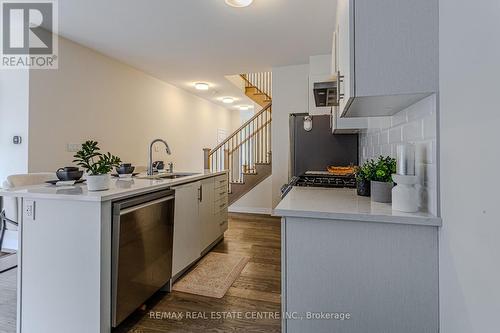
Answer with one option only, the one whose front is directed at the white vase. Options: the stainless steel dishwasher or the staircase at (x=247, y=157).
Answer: the stainless steel dishwasher

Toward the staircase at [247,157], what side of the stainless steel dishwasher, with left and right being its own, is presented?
left

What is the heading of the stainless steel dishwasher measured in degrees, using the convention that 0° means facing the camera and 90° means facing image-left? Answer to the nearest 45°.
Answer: approximately 315°

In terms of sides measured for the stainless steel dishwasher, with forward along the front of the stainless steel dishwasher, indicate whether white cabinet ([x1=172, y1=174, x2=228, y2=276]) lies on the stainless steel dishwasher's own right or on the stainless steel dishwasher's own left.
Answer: on the stainless steel dishwasher's own left

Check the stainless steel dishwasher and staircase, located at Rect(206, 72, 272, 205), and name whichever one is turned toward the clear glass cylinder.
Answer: the stainless steel dishwasher

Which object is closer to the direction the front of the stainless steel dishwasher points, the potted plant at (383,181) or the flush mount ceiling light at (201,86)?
the potted plant

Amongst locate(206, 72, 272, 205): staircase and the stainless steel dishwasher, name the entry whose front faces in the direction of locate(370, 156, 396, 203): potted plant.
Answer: the stainless steel dishwasher

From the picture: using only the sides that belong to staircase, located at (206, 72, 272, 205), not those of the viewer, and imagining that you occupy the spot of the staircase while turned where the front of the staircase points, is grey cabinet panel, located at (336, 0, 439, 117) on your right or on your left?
on your left

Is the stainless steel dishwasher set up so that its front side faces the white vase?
yes
